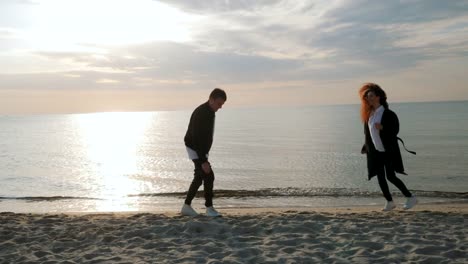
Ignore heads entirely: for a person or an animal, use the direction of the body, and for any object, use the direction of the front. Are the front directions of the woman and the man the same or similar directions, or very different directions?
very different directions

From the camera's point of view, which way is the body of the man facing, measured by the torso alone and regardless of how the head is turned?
to the viewer's right

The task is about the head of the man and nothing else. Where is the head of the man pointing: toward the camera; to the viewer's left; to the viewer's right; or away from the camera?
to the viewer's right

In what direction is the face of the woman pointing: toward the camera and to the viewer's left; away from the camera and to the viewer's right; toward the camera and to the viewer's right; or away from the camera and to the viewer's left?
toward the camera and to the viewer's left

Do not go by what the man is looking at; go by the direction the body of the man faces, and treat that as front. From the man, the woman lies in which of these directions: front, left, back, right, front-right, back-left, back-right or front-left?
front

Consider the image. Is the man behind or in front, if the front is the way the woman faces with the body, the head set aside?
in front

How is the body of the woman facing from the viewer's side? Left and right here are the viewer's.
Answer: facing the viewer and to the left of the viewer
